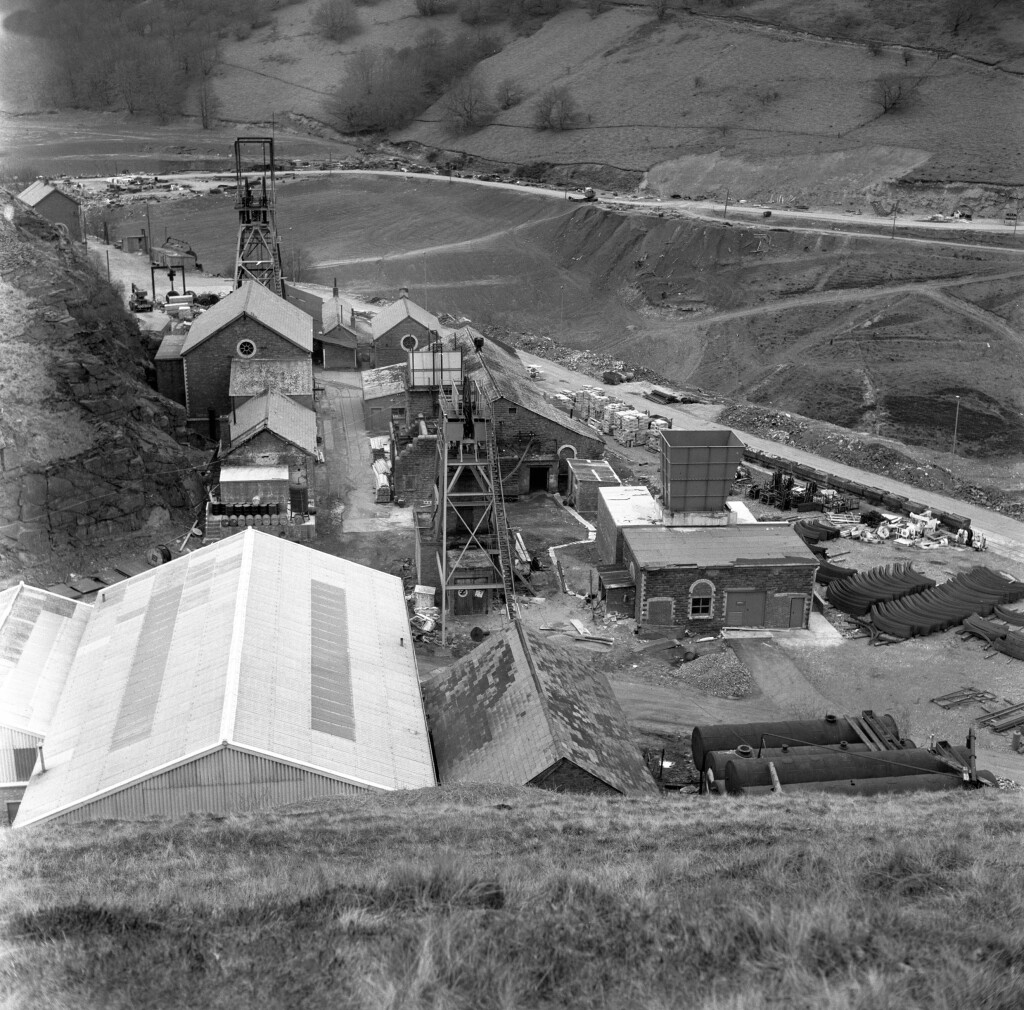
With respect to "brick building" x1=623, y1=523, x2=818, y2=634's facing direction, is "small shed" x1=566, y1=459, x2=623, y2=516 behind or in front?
behind

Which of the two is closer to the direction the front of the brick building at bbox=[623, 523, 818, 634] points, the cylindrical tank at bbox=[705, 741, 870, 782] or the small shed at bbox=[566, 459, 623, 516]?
the cylindrical tank

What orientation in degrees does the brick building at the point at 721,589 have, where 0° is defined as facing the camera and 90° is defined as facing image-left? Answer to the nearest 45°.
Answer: approximately 0°

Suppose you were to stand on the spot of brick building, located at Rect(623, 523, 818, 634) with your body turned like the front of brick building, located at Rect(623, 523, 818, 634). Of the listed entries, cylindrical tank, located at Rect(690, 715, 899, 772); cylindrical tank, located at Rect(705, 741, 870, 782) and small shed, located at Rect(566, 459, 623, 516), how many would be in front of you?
2

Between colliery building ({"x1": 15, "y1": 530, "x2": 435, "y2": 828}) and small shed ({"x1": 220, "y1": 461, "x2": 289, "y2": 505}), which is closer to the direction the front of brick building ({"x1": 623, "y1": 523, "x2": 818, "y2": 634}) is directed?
the colliery building

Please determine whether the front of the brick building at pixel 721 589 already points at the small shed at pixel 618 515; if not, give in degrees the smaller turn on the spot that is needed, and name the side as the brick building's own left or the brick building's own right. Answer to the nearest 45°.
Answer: approximately 135° to the brick building's own right

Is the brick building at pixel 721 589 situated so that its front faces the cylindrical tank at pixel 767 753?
yes

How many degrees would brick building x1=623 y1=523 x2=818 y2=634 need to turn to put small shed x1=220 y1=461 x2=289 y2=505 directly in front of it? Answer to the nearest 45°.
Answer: approximately 90° to its right

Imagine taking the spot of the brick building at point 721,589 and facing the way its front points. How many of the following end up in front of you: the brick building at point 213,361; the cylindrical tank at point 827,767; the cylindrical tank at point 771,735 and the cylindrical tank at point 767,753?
3

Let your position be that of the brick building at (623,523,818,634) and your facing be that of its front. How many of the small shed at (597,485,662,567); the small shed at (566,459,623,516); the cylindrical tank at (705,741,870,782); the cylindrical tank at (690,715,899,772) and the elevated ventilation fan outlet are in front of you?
2

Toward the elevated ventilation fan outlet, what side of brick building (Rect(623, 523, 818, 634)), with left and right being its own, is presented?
back

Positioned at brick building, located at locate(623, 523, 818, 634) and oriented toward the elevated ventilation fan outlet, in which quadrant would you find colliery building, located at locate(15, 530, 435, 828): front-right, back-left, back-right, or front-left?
back-left
